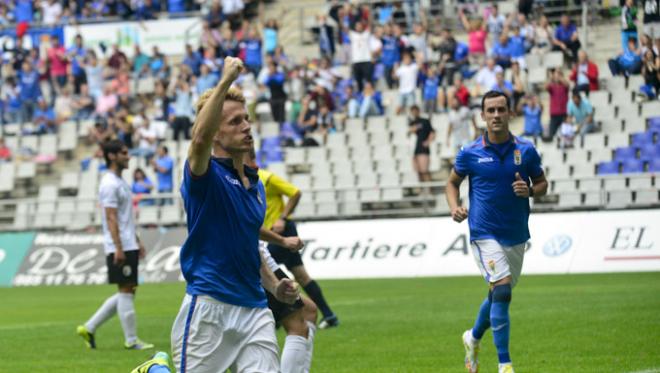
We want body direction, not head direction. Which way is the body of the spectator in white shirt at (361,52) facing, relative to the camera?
toward the camera

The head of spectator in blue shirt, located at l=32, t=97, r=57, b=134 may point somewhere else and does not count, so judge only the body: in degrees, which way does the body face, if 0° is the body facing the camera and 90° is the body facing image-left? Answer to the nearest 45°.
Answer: approximately 0°

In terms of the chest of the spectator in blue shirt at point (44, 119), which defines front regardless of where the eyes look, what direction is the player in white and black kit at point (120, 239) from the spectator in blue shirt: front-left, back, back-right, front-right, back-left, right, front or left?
front

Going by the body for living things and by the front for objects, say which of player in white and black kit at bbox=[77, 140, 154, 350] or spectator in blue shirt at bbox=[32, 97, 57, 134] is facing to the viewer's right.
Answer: the player in white and black kit

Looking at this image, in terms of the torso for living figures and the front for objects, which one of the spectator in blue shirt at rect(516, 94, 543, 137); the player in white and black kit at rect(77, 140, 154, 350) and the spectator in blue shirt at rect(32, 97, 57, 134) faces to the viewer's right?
the player in white and black kit

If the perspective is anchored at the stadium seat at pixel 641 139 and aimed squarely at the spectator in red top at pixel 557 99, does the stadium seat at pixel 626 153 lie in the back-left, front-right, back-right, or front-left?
front-left

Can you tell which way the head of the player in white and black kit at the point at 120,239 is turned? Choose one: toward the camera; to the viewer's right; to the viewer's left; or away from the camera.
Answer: to the viewer's right

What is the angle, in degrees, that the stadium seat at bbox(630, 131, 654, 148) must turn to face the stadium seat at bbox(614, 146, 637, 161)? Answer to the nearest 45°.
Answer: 0° — it already faces it

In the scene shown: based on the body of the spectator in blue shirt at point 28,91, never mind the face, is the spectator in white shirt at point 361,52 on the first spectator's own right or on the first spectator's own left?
on the first spectator's own left

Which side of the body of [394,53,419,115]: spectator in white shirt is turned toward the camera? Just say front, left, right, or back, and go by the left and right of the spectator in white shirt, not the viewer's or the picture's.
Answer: front

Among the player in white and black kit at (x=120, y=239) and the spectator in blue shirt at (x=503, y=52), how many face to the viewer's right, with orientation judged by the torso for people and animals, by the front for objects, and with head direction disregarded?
1

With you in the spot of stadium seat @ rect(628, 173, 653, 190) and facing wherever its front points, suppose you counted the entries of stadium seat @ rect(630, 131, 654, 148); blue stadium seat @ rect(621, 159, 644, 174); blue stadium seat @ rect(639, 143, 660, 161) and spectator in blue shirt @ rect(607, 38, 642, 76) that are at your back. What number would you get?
4

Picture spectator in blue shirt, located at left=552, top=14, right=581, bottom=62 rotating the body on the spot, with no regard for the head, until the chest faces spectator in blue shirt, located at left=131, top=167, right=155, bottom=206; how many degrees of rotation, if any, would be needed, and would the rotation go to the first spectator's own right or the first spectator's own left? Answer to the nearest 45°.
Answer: approximately 90° to the first spectator's own right

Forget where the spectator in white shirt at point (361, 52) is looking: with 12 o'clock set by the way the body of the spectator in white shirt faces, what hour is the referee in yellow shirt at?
The referee in yellow shirt is roughly at 12 o'clock from the spectator in white shirt.

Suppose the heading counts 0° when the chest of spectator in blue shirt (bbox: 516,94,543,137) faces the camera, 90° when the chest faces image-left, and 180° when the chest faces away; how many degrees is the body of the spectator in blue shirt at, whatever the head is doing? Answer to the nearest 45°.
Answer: approximately 0°
